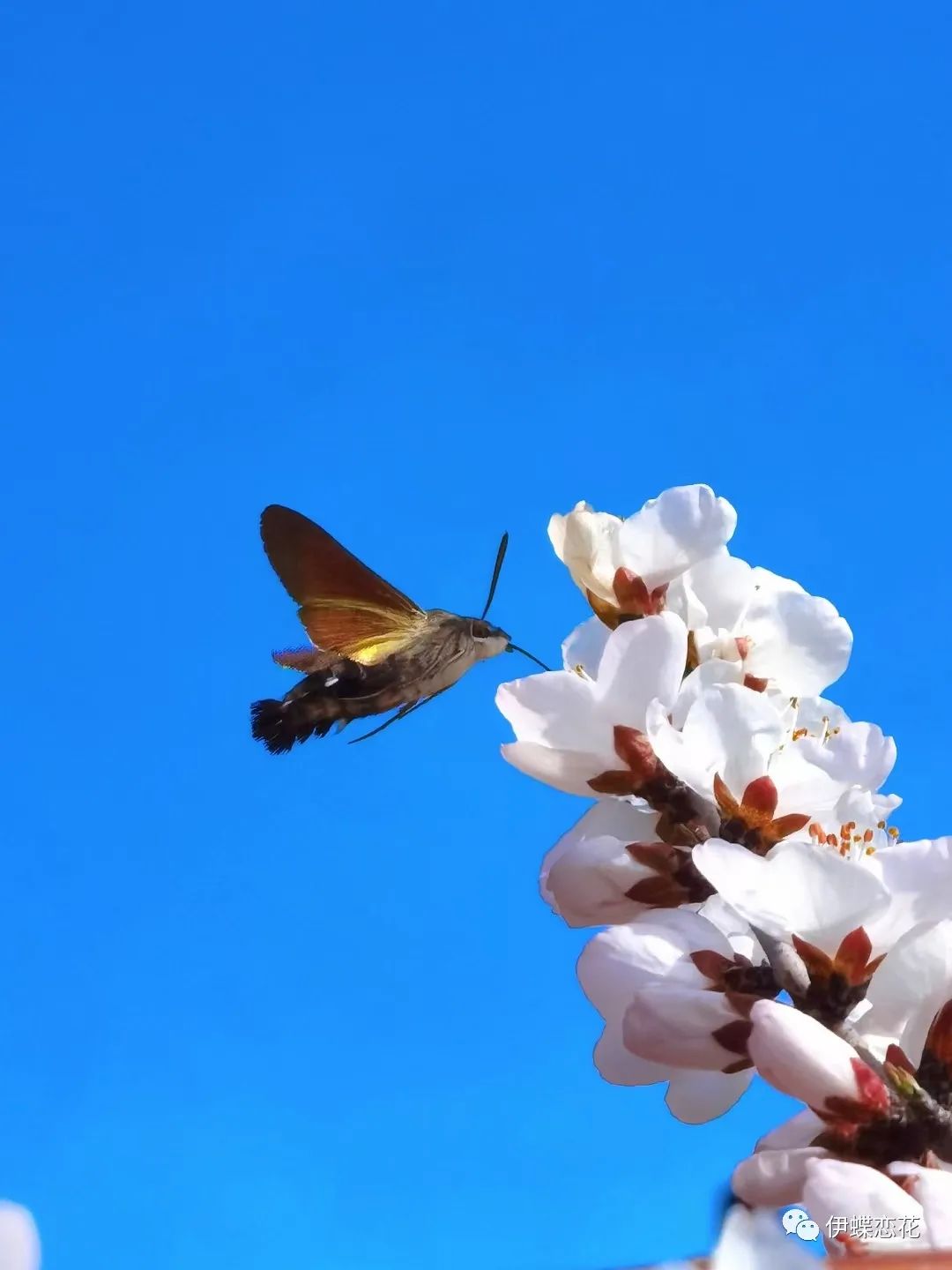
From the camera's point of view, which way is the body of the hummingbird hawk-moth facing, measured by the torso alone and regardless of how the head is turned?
to the viewer's right
